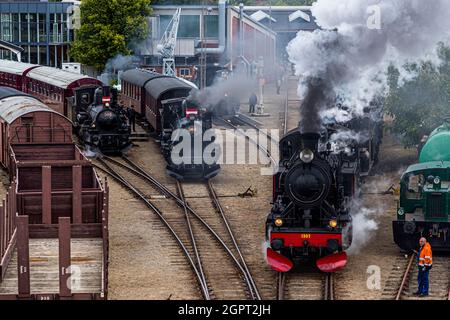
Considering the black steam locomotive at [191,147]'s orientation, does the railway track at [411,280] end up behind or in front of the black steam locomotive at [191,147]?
in front

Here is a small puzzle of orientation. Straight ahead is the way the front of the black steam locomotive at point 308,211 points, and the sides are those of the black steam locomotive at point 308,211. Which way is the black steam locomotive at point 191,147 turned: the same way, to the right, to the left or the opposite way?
the same way

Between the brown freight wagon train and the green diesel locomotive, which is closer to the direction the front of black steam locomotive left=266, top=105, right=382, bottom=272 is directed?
the brown freight wagon train

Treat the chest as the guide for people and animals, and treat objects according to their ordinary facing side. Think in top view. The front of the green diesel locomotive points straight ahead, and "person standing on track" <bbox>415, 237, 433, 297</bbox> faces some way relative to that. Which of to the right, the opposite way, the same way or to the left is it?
to the right

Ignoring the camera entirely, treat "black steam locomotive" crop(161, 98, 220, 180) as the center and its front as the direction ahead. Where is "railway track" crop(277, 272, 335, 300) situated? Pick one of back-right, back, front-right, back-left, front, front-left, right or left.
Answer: front

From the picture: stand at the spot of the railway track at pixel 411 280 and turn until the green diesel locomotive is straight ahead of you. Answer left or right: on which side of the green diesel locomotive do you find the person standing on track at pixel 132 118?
left

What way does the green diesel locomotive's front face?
toward the camera

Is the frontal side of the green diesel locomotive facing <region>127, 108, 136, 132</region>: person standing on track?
no

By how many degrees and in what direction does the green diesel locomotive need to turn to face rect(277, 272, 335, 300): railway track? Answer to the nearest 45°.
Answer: approximately 45° to its right

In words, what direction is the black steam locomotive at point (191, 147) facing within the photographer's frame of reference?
facing the viewer

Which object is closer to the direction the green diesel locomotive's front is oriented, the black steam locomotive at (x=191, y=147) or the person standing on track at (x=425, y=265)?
the person standing on track

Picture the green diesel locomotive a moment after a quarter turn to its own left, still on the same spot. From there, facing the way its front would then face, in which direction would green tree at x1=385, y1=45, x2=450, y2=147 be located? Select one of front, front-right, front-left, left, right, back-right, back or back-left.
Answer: left

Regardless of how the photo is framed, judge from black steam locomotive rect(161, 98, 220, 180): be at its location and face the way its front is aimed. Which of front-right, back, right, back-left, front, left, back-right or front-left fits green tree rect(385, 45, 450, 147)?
left

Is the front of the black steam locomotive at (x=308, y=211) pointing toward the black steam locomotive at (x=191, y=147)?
no

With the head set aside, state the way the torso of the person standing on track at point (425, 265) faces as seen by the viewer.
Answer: to the viewer's left

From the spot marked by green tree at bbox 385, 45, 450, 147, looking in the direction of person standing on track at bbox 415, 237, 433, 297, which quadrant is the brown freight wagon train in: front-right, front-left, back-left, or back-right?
front-right

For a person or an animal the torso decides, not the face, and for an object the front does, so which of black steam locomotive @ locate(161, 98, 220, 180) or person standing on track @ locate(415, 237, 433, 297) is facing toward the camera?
the black steam locomotive

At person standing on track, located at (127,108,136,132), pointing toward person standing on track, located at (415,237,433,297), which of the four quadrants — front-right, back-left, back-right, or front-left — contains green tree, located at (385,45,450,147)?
front-left

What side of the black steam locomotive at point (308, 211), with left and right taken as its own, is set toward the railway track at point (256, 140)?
back

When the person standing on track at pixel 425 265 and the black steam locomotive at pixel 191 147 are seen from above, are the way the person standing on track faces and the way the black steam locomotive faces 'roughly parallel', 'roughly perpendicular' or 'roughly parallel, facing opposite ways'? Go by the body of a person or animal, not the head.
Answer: roughly perpendicular
